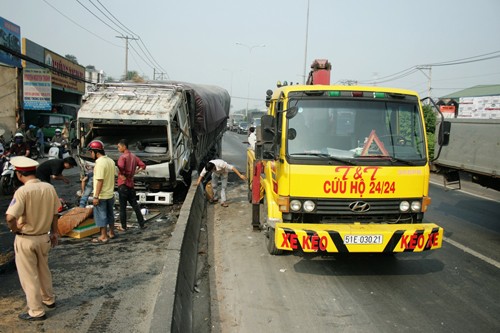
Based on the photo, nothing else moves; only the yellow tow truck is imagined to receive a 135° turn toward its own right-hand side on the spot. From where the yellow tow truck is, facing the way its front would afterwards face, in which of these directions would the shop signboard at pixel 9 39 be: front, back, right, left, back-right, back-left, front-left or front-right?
front

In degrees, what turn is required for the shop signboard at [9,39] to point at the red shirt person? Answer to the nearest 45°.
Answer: approximately 45° to its right

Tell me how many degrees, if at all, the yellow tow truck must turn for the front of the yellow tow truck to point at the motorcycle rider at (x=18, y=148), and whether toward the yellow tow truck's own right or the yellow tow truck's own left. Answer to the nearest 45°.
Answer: approximately 135° to the yellow tow truck's own right

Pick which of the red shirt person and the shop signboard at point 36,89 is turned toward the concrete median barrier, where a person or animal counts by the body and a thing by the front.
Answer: the shop signboard

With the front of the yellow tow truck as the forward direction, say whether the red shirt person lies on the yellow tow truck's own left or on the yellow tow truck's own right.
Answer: on the yellow tow truck's own right

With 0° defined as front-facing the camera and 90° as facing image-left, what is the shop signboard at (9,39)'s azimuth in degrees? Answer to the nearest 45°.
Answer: approximately 315°

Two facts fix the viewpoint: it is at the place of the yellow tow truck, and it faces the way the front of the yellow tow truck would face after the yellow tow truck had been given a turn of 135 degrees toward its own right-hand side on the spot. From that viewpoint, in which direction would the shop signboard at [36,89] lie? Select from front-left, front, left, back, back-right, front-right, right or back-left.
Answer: front
